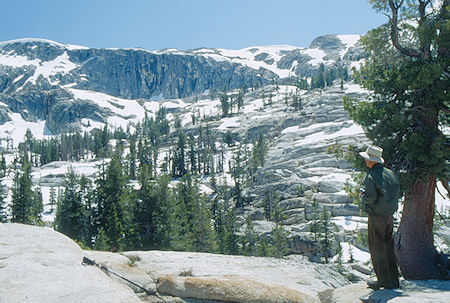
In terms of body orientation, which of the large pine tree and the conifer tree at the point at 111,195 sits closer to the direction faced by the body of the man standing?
the conifer tree

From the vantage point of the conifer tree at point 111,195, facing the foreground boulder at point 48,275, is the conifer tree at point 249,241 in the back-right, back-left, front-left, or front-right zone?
back-left

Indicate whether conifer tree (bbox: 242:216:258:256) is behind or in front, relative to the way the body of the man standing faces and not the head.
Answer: in front

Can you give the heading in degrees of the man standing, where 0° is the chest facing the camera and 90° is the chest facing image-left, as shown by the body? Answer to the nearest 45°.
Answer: approximately 135°

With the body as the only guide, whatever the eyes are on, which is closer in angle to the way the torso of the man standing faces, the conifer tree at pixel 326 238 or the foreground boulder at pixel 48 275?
the conifer tree

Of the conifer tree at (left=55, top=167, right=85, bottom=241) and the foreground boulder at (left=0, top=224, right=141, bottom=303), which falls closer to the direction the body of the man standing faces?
the conifer tree

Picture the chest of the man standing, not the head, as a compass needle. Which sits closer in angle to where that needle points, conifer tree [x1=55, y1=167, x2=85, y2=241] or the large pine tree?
the conifer tree

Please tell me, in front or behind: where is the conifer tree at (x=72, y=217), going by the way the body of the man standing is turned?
in front
